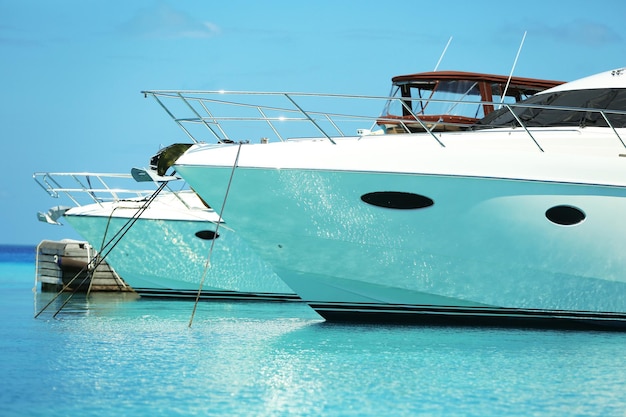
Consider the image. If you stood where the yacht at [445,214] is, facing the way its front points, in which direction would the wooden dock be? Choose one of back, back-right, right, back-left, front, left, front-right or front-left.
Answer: front-right

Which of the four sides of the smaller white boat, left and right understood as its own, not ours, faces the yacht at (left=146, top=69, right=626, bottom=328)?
left

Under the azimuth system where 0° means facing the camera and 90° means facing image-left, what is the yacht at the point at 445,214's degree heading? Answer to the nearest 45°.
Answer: approximately 90°

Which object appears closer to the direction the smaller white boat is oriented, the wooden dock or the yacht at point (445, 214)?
the wooden dock

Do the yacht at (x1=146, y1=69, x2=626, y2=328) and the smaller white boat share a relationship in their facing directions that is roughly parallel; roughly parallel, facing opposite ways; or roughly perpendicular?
roughly parallel

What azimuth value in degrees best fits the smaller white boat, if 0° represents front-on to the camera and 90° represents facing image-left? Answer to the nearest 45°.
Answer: approximately 90°

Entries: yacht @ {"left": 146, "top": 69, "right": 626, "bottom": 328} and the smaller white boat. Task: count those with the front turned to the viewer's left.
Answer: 2

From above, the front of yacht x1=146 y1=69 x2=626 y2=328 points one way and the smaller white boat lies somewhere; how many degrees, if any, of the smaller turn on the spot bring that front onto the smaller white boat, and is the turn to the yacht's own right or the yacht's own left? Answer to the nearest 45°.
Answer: approximately 45° to the yacht's own right
